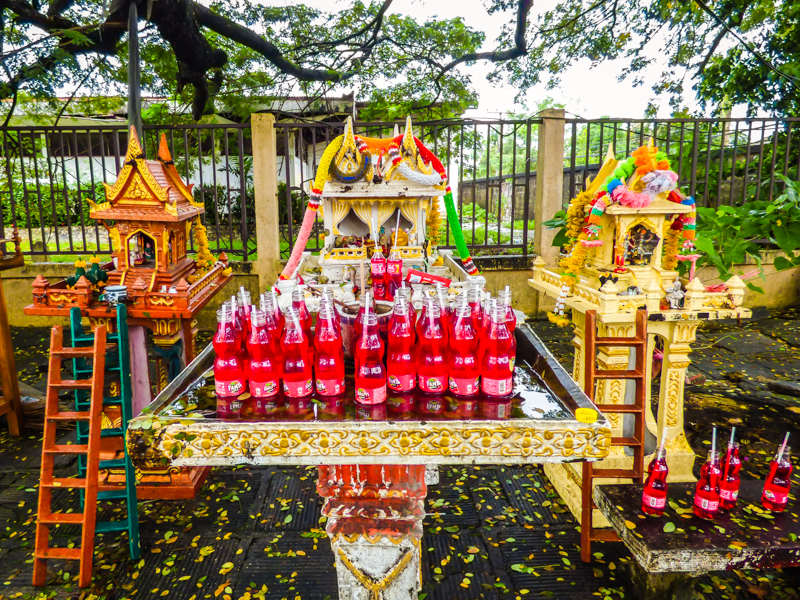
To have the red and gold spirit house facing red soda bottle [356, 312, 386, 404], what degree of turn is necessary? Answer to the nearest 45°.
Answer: approximately 45° to its left

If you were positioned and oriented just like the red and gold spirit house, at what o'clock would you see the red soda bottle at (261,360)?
The red soda bottle is roughly at 10 o'clock from the red and gold spirit house.

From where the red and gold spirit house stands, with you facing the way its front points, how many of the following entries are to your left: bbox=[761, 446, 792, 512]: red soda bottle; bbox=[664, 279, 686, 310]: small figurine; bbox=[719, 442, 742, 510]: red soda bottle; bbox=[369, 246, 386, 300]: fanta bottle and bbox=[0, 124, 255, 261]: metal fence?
4

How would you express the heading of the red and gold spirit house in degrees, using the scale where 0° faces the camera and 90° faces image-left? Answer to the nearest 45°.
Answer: approximately 45°

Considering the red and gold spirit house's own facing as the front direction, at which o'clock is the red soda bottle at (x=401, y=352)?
The red soda bottle is roughly at 10 o'clock from the red and gold spirit house.

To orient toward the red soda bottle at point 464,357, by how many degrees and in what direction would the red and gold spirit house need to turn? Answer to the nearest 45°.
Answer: approximately 90° to its left

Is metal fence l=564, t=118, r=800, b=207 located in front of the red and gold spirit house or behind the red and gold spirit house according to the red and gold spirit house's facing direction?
behind

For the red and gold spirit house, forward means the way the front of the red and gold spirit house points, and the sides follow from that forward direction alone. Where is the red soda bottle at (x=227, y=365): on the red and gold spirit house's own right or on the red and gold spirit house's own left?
on the red and gold spirit house's own left

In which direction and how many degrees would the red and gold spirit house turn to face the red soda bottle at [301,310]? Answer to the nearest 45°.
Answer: approximately 45° to its left

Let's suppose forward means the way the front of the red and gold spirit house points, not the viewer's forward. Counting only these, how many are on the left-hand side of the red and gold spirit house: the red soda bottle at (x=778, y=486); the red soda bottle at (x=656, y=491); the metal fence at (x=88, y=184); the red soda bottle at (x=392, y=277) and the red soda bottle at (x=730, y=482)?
4
